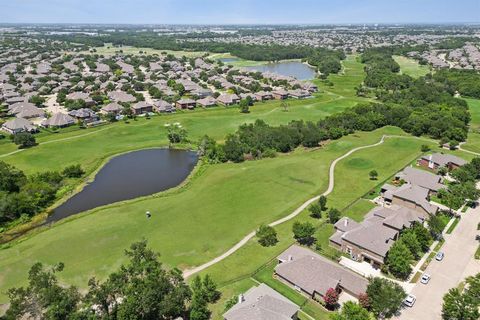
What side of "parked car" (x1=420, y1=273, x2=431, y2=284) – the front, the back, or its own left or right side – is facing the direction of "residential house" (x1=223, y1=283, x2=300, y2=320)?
front

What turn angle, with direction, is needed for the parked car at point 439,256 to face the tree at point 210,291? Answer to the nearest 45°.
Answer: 0° — it already faces it

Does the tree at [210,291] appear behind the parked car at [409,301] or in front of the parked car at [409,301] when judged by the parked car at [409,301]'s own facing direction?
in front

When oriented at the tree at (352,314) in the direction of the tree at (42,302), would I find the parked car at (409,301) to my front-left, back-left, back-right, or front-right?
back-right

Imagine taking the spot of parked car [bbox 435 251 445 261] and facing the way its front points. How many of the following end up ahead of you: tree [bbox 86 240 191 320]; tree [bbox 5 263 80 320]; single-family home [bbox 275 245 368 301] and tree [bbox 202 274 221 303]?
4

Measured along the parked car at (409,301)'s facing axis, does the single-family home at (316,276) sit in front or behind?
in front

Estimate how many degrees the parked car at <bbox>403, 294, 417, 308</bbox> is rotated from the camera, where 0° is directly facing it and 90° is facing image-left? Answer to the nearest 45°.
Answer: approximately 45°

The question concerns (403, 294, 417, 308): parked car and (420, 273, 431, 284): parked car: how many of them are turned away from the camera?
0

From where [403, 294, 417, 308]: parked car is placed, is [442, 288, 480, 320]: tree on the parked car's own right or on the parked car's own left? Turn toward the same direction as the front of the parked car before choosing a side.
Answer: on the parked car's own left

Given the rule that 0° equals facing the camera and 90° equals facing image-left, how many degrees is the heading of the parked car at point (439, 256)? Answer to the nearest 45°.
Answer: approximately 45°

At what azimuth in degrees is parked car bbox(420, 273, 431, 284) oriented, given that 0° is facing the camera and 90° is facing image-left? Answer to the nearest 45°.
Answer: approximately 45°

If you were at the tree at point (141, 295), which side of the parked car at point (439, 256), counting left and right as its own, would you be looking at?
front

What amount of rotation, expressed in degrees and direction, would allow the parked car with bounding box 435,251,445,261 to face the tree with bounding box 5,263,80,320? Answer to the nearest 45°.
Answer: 0° — it already faces it
